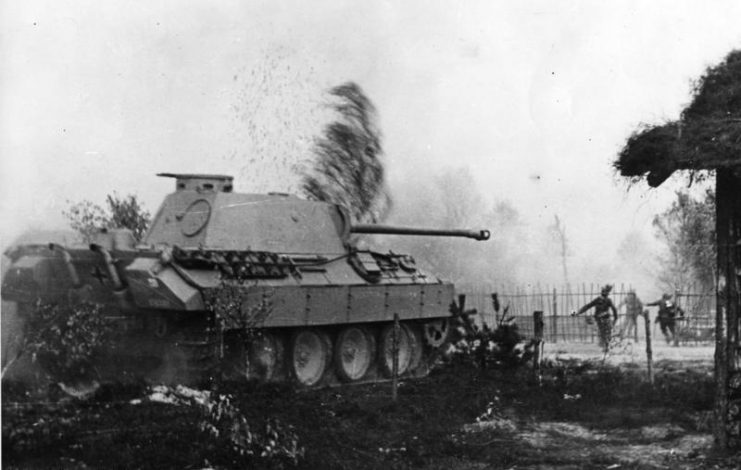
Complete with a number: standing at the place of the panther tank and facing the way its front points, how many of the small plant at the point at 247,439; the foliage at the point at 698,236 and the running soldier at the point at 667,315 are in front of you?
2

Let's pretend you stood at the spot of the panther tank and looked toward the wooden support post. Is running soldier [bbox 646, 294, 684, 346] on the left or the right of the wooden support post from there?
left

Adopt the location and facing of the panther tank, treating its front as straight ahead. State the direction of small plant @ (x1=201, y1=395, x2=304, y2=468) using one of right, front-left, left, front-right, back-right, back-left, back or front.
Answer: back-right

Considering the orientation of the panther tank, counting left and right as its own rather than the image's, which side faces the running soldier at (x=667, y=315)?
front

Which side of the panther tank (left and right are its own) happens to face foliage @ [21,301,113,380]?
back

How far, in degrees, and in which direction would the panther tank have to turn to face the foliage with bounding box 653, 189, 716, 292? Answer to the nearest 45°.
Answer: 0° — it already faces it

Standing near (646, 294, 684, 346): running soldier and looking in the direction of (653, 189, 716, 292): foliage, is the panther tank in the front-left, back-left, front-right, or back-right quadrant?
back-left

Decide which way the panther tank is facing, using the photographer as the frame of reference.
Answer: facing away from the viewer and to the right of the viewer

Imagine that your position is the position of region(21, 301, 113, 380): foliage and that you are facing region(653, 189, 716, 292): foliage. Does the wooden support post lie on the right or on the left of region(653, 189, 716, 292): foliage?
right

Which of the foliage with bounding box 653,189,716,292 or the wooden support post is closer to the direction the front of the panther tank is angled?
the foliage

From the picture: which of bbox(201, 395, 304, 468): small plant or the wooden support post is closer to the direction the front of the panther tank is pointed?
the wooden support post

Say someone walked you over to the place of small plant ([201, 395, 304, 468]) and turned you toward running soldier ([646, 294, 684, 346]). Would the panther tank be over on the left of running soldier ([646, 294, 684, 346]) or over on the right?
left

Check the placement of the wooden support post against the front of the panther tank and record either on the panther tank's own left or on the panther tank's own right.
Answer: on the panther tank's own right

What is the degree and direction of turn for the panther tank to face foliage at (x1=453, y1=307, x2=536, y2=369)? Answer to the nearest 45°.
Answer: approximately 45° to its right
